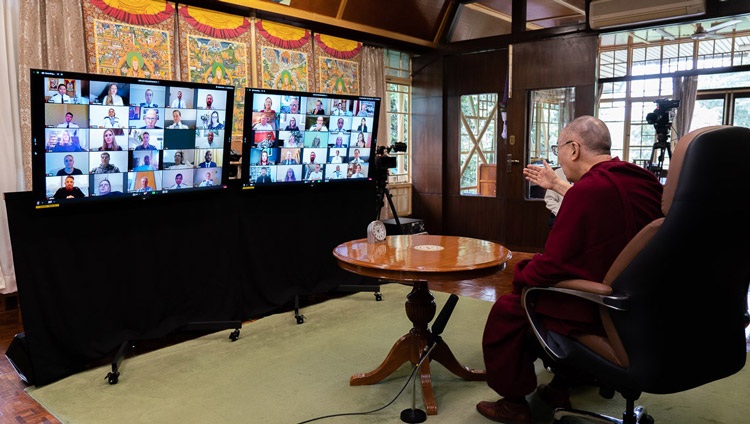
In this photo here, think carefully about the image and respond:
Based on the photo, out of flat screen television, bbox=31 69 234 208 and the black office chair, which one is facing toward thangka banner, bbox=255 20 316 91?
the black office chair

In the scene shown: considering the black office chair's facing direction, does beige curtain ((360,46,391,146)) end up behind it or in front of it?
in front

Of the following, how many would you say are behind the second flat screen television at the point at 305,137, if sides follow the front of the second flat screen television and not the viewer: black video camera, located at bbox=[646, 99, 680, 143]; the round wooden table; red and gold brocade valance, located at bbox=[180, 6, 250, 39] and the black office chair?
1

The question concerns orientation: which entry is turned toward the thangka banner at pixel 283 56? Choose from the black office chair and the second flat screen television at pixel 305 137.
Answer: the black office chair

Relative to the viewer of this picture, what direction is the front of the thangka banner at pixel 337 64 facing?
facing the viewer and to the right of the viewer

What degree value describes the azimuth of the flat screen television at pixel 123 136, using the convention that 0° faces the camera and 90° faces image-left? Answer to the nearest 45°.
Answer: approximately 315°

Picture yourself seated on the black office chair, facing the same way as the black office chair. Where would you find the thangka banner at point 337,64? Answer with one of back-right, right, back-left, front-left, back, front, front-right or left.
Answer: front

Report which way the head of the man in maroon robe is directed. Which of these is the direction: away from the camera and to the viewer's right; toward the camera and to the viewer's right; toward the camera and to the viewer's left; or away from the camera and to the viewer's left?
away from the camera and to the viewer's left

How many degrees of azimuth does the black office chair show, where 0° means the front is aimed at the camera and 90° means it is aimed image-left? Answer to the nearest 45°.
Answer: approximately 135°

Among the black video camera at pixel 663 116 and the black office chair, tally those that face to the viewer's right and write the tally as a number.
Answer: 0

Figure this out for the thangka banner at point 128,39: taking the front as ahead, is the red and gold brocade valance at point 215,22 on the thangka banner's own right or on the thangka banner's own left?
on the thangka banner's own left

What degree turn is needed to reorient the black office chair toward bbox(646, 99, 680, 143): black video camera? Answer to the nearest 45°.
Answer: approximately 45° to its right

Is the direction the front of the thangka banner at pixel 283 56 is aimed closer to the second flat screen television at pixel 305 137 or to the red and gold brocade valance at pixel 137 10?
the second flat screen television

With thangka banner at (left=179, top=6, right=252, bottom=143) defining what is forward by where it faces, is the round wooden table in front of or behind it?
in front
